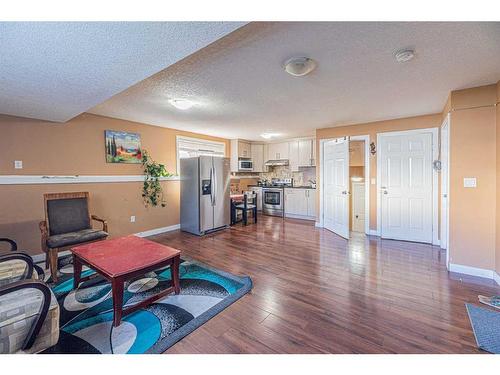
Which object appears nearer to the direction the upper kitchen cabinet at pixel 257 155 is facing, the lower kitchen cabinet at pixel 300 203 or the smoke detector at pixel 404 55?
the smoke detector

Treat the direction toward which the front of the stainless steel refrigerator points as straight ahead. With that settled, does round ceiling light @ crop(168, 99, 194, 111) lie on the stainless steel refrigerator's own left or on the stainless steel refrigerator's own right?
on the stainless steel refrigerator's own right

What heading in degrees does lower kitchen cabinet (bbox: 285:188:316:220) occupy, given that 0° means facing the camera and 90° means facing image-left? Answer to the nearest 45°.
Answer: approximately 45°

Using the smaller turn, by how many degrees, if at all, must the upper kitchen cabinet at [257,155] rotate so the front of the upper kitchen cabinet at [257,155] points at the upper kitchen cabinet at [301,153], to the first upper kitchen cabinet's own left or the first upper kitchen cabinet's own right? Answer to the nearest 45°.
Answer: approximately 45° to the first upper kitchen cabinet's own left

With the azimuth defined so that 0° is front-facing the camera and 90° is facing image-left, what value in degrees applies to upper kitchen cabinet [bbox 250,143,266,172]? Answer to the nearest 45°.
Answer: approximately 0°

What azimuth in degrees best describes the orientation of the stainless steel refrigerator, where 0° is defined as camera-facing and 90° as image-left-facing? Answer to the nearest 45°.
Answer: approximately 315°

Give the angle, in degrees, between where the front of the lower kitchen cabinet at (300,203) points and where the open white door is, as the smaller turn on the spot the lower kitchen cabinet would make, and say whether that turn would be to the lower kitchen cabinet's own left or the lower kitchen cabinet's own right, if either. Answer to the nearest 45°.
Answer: approximately 90° to the lower kitchen cabinet's own left
